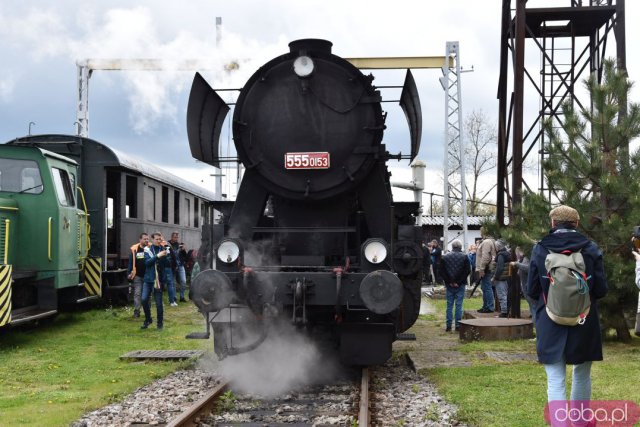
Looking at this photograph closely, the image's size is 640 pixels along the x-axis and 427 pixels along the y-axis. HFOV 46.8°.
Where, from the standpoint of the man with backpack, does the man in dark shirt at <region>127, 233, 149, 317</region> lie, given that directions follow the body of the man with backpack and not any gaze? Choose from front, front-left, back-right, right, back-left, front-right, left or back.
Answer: front-left

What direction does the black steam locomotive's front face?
toward the camera

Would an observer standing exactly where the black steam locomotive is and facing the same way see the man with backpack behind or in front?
in front

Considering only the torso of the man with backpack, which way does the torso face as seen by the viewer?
away from the camera

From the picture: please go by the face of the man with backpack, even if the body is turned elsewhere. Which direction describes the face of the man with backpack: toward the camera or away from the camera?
away from the camera

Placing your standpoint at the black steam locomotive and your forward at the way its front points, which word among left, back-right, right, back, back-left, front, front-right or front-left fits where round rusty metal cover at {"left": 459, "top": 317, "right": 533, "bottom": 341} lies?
back-left

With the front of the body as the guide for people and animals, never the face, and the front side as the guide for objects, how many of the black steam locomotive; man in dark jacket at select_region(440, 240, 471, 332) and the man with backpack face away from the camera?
2

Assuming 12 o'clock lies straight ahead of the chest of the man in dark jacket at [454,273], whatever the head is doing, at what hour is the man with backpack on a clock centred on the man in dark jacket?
The man with backpack is roughly at 6 o'clock from the man in dark jacket.

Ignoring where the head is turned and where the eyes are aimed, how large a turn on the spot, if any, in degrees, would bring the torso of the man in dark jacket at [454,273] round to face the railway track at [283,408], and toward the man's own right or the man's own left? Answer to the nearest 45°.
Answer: approximately 180°

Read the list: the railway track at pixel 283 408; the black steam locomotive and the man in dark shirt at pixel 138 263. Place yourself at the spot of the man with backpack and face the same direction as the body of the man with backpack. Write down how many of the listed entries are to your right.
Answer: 0

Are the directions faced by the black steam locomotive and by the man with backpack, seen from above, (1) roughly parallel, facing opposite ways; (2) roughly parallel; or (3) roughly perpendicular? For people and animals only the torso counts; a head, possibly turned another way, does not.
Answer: roughly parallel, facing opposite ways

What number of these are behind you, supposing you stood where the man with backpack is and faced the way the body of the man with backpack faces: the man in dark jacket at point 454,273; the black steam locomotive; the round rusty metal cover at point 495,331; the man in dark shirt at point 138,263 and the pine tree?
0

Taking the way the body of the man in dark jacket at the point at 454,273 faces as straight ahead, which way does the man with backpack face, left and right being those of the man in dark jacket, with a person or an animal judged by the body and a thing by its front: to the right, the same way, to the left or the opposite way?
the same way

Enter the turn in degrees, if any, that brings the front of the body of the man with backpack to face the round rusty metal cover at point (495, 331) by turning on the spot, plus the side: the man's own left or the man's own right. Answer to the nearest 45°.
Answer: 0° — they already face it

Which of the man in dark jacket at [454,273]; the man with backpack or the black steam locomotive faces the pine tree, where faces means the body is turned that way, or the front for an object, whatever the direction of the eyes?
the man with backpack
